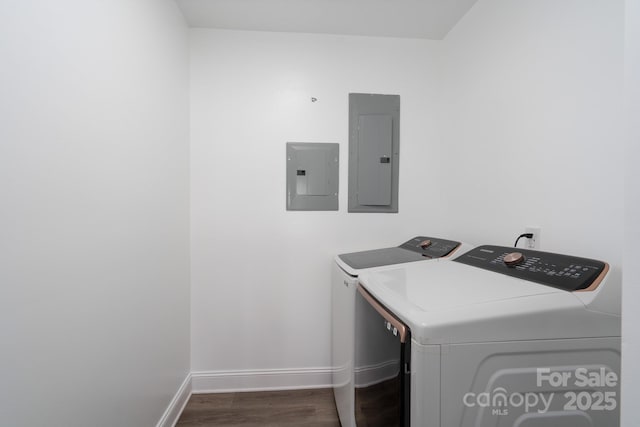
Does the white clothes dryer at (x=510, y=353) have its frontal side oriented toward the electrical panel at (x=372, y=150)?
no

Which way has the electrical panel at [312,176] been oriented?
toward the camera

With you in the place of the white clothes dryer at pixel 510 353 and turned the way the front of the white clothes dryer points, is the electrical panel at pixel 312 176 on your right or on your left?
on your right

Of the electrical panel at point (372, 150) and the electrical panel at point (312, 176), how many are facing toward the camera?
2

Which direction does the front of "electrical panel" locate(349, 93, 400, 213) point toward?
toward the camera

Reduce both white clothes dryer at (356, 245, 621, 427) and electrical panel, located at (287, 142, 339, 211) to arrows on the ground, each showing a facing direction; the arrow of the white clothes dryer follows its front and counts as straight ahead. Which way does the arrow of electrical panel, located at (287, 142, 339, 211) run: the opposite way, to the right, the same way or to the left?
to the left
